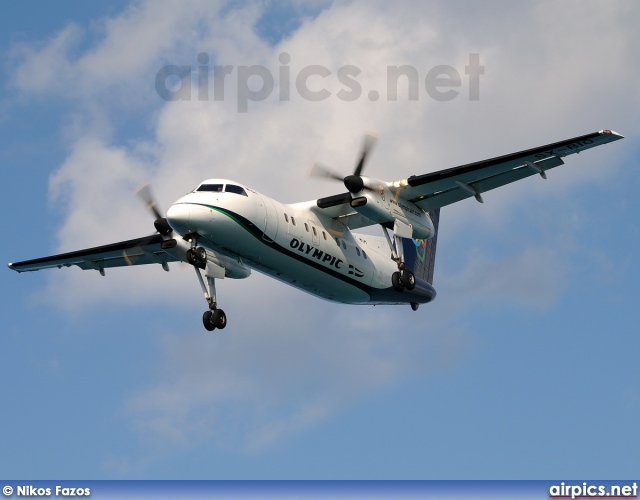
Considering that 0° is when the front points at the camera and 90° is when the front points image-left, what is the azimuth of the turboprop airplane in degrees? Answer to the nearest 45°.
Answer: approximately 45°
